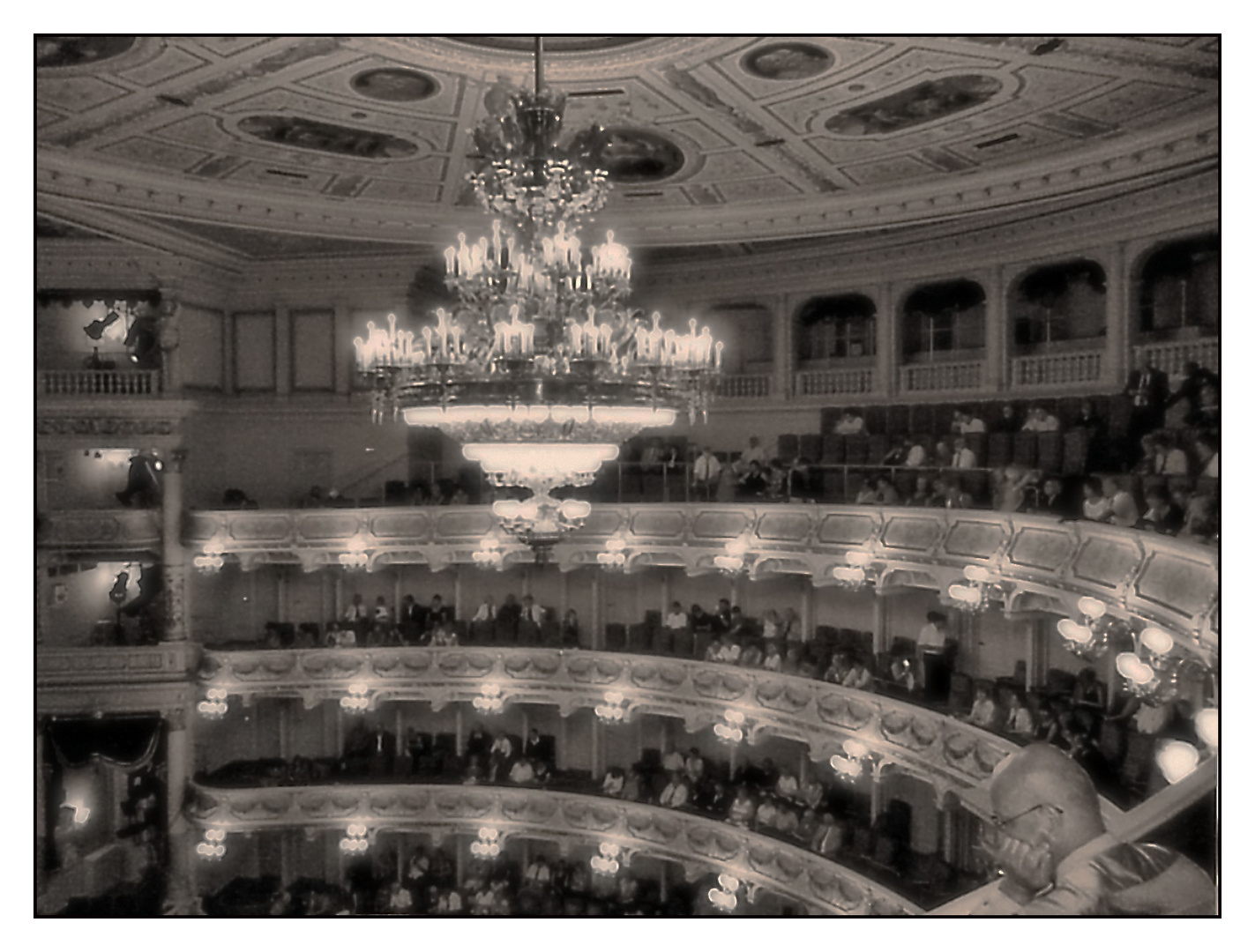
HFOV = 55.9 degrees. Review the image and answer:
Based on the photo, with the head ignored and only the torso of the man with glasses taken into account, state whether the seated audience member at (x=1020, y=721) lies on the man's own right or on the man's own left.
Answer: on the man's own right

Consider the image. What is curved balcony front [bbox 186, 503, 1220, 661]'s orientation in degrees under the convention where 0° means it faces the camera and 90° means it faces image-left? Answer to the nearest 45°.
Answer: approximately 45°

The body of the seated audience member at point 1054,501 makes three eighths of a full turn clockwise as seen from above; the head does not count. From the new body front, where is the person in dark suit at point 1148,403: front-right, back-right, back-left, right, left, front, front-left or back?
front-right

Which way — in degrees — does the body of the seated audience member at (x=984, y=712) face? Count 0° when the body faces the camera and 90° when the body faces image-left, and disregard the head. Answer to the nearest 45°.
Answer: approximately 45°

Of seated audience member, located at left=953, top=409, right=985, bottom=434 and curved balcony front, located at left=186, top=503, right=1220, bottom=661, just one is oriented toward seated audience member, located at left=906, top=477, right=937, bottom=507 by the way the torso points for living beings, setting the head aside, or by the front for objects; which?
seated audience member, located at left=953, top=409, right=985, bottom=434

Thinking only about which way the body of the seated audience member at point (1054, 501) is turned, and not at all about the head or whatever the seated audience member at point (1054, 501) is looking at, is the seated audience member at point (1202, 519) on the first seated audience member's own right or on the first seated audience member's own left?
on the first seated audience member's own left
